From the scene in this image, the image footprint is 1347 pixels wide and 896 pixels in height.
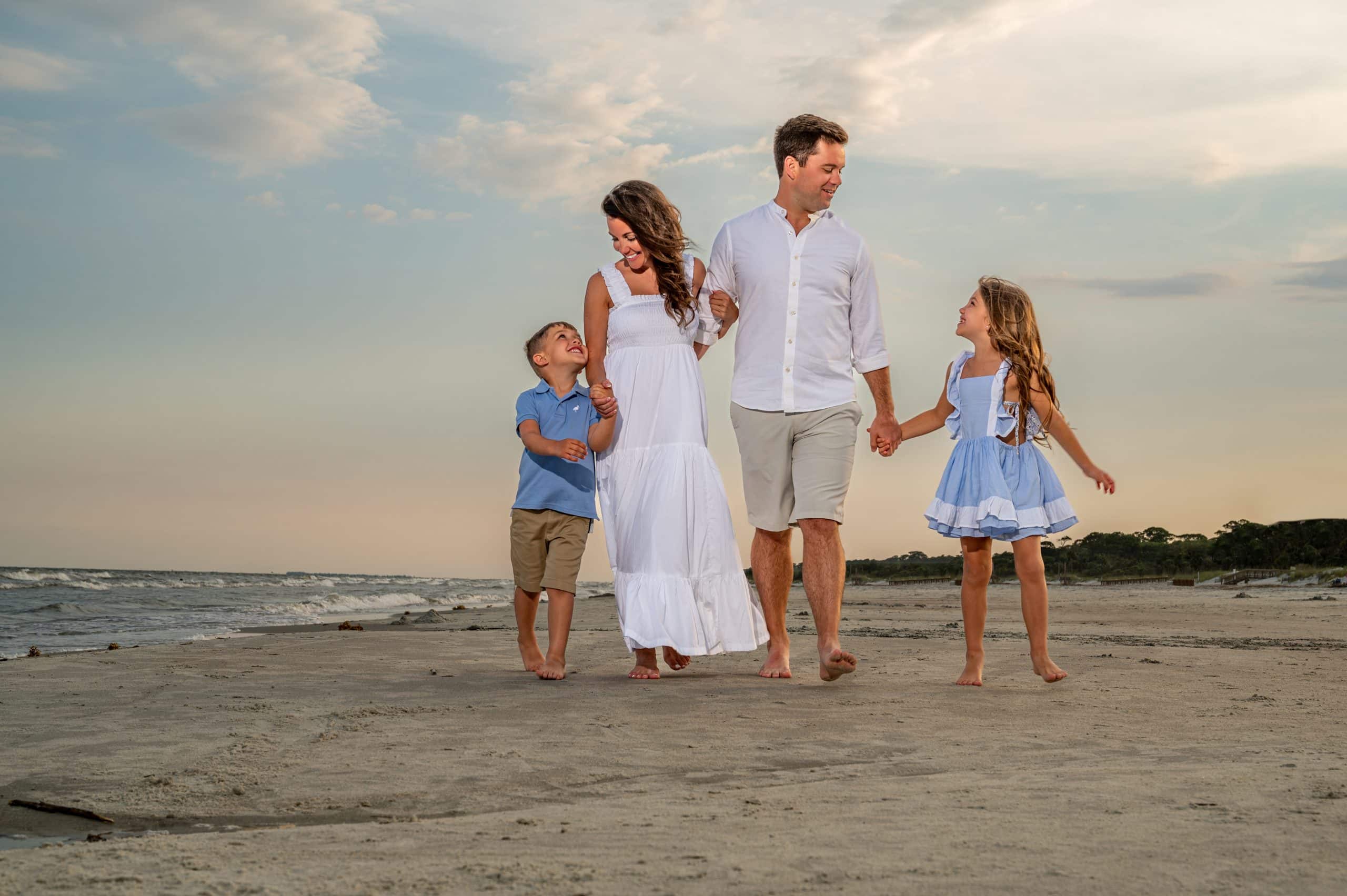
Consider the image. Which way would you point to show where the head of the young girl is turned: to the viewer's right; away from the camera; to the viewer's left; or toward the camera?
to the viewer's left

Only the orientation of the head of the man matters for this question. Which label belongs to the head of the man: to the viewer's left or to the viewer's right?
to the viewer's right

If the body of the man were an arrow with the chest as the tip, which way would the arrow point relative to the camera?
toward the camera

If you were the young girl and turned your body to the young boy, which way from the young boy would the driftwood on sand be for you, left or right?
left

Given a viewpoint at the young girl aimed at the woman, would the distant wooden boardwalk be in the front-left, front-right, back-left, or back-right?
back-right

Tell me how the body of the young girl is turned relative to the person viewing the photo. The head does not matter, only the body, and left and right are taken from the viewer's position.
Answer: facing the viewer and to the left of the viewer

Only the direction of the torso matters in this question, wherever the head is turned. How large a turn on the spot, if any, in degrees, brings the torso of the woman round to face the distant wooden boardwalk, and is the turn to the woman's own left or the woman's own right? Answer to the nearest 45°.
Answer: approximately 135° to the woman's own left

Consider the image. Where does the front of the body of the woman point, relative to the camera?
toward the camera

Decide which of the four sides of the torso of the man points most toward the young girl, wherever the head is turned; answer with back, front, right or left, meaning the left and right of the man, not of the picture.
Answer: left

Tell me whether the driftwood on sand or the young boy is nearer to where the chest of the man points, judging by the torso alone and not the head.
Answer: the driftwood on sand

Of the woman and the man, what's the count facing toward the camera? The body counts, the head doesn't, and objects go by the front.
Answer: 2

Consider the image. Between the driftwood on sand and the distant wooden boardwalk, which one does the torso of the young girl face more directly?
the driftwood on sand
